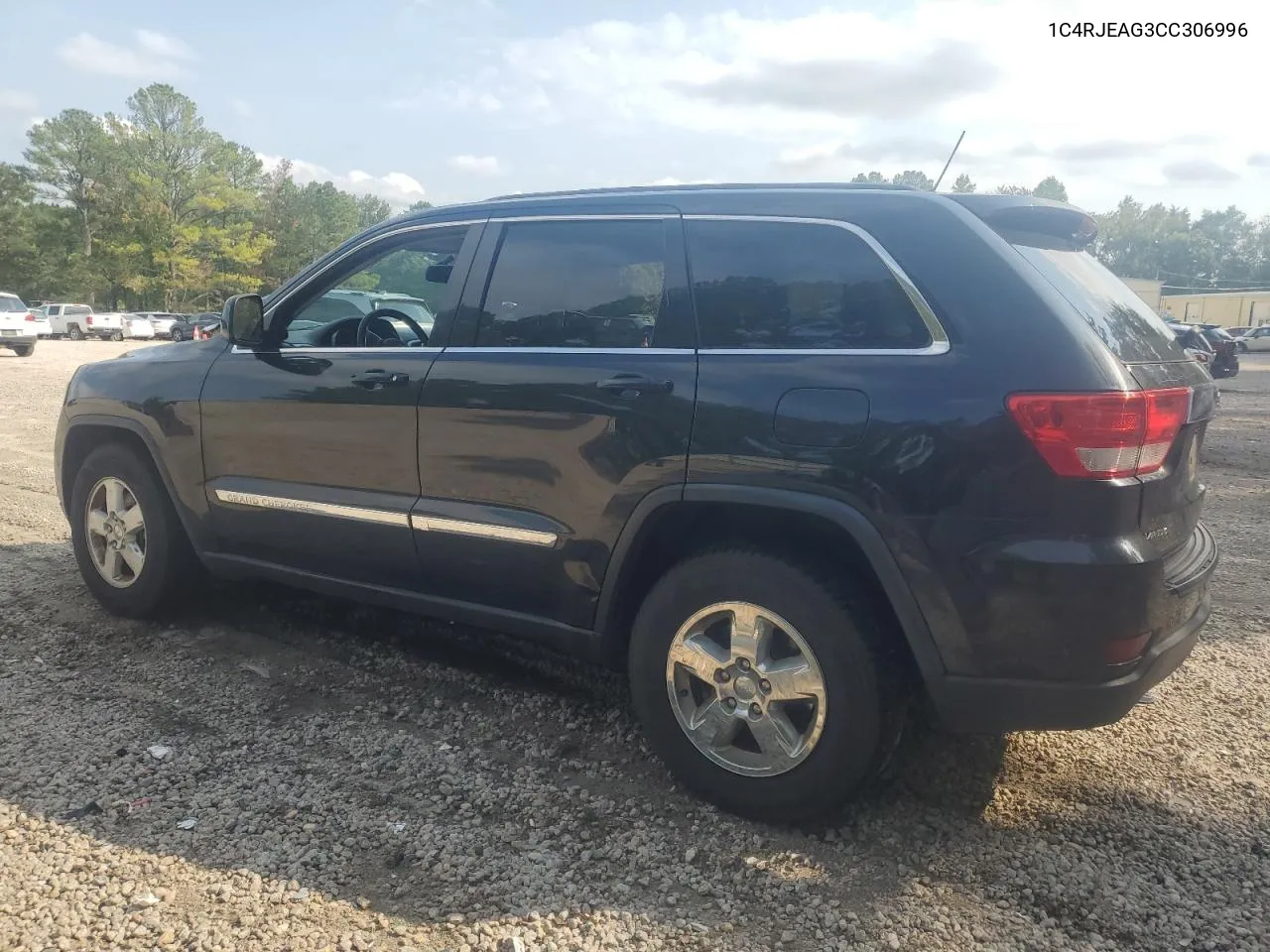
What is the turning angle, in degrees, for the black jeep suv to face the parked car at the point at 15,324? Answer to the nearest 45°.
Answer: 0° — it already faces it

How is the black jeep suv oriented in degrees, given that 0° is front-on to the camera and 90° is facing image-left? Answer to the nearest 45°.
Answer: approximately 135°

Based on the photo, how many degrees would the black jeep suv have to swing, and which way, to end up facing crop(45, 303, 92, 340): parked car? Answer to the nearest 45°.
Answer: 0° — it already faces it

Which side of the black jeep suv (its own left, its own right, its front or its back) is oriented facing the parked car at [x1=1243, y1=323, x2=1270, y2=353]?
right

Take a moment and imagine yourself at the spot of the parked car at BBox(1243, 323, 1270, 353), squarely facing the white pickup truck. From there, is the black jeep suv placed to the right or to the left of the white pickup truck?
left

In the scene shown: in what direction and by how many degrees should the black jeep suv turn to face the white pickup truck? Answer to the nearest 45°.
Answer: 0° — it already faces it
